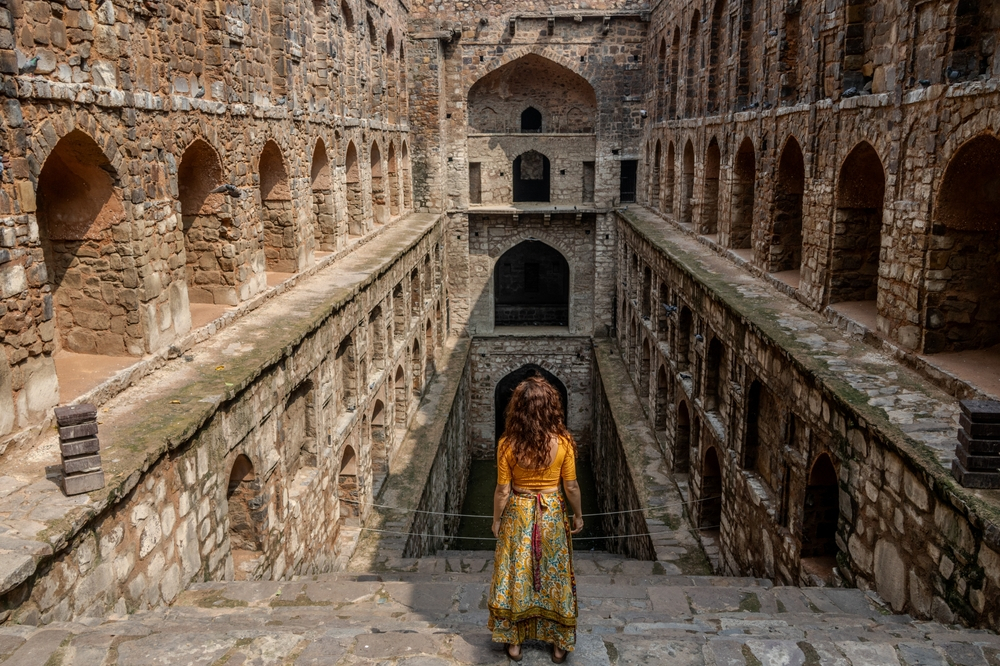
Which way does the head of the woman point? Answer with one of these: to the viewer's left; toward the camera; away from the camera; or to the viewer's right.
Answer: away from the camera

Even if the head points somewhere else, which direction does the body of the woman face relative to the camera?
away from the camera
